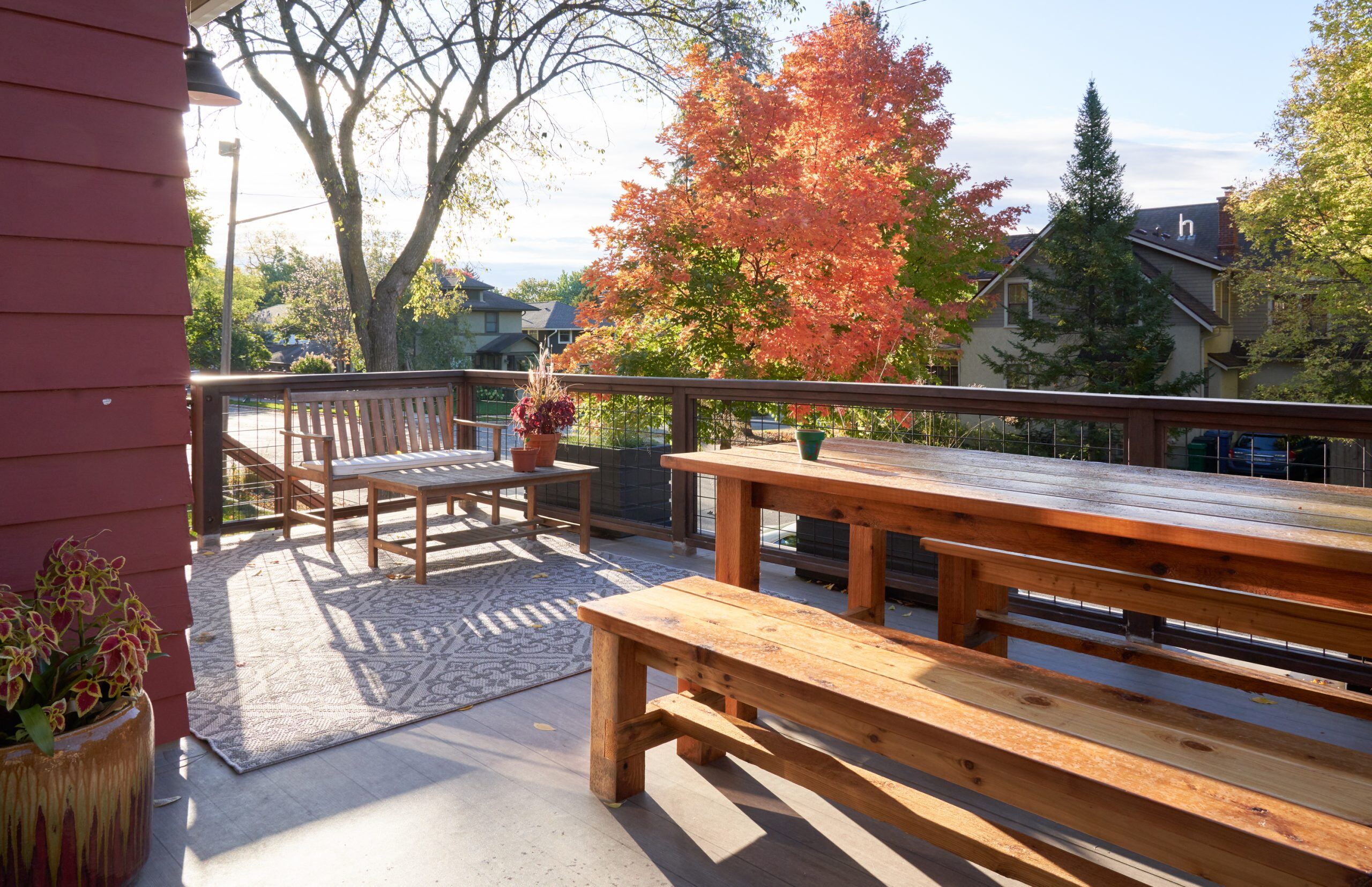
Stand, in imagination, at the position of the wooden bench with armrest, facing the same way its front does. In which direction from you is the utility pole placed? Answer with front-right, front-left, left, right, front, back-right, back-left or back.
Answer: back-left

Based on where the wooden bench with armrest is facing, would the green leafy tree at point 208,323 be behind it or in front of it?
behind

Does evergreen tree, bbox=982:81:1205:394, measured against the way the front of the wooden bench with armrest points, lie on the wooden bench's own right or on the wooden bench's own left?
on the wooden bench's own left

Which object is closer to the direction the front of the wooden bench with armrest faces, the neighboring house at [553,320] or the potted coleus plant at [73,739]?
the potted coleus plant

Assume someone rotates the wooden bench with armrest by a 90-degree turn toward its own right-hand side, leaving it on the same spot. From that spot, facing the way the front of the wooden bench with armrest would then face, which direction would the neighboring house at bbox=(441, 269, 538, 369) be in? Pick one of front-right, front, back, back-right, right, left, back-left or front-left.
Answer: back-right

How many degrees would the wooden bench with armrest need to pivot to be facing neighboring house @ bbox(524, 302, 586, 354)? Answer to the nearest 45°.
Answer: approximately 135° to its left

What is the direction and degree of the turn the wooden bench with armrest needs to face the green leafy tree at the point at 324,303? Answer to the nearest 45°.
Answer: approximately 135° to its left

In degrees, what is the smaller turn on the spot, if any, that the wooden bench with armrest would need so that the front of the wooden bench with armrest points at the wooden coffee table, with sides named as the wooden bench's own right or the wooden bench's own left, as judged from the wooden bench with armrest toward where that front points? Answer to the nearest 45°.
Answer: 0° — it already faces it

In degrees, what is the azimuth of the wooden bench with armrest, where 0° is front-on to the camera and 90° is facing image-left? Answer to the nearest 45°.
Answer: approximately 315°

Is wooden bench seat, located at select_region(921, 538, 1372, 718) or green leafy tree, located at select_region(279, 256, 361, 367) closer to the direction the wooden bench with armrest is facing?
the wooden bench seat
